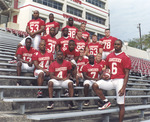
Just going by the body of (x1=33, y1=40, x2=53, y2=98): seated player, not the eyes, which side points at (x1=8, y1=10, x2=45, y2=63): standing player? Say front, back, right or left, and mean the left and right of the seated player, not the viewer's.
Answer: back

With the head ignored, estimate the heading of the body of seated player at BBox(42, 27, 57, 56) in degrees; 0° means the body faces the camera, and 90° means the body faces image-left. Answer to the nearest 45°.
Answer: approximately 0°

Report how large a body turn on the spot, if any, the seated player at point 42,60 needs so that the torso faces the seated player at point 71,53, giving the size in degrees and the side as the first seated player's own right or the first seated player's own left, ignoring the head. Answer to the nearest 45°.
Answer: approximately 135° to the first seated player's own left

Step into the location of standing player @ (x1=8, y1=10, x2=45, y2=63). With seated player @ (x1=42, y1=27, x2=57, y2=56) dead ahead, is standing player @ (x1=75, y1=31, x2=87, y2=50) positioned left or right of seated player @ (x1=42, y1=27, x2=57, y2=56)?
left

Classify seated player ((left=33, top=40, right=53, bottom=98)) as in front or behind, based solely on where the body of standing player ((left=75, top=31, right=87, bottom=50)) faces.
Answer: in front

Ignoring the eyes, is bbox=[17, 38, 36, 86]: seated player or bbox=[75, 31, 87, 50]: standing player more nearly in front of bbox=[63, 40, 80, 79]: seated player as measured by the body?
the seated player

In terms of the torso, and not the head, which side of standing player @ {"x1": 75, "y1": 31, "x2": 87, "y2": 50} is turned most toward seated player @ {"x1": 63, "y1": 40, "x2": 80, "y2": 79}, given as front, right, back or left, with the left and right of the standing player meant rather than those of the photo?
front

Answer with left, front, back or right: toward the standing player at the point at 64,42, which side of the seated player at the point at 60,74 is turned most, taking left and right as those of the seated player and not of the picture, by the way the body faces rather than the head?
back

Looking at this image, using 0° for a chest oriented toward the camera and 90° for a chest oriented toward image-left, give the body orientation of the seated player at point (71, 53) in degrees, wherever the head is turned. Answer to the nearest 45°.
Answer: approximately 0°

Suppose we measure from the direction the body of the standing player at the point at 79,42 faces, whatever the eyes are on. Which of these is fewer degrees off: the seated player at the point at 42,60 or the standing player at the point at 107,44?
the seated player

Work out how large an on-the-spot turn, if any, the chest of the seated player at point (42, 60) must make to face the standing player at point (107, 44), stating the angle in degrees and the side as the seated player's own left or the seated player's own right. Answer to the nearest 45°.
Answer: approximately 135° to the seated player's own left

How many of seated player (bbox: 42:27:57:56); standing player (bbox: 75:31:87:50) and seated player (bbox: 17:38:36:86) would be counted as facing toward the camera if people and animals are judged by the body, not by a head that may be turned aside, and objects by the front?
3

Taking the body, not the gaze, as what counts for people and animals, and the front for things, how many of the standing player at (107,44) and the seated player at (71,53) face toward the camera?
2
